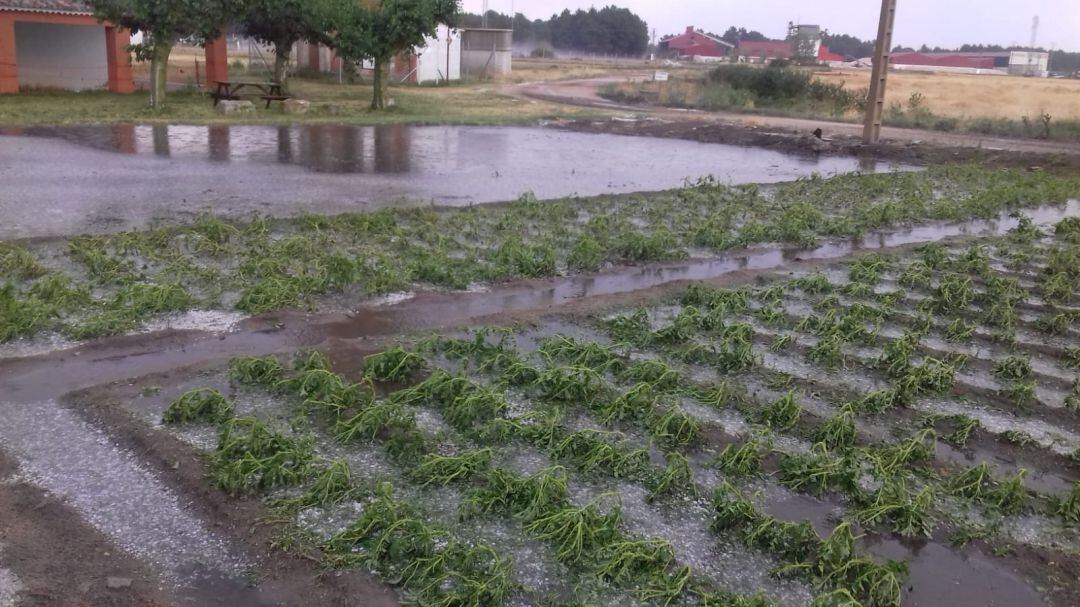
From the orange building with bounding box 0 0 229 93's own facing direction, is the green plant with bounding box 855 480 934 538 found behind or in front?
in front

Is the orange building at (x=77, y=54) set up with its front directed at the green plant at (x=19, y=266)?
yes

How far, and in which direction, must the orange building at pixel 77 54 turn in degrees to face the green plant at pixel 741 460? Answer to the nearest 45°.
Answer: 0° — it already faces it

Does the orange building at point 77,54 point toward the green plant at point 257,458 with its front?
yes

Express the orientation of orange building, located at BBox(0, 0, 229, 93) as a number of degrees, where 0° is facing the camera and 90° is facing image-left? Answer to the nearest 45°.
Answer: approximately 0°

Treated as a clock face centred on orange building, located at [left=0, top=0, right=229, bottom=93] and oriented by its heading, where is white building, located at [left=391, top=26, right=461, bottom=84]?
The white building is roughly at 8 o'clock from the orange building.

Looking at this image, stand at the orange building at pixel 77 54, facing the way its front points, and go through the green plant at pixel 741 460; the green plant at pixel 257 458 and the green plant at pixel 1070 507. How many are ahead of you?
3

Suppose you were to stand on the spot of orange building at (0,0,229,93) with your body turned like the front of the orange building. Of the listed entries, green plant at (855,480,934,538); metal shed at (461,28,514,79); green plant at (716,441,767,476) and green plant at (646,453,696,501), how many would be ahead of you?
3

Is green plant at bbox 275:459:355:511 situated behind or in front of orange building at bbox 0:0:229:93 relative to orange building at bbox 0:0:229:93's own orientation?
in front

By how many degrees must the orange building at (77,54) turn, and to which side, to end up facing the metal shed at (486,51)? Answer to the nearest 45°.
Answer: approximately 135° to its left

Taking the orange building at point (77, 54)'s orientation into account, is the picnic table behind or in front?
in front

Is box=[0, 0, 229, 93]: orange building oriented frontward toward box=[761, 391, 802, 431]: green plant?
yes
